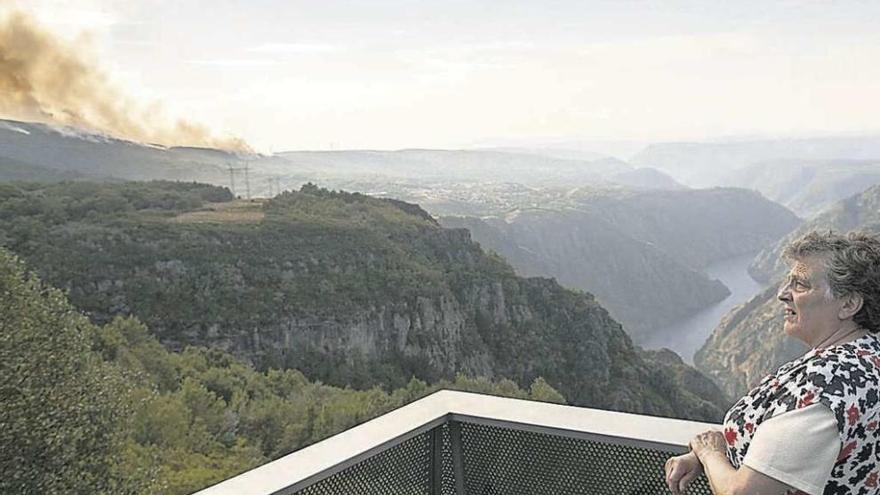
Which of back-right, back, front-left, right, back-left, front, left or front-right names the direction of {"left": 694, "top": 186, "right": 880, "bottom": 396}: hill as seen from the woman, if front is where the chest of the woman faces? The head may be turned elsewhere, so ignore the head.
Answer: right

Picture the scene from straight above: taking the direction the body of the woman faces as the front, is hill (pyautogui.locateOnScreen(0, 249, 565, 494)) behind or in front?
in front

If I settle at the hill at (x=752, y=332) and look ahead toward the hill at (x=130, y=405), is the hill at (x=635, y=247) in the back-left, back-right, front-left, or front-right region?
back-right

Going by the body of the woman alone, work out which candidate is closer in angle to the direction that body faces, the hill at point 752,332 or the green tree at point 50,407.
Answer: the green tree

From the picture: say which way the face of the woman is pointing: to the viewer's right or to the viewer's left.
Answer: to the viewer's left

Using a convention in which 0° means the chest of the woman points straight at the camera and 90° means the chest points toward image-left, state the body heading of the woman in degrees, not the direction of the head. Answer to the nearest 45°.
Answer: approximately 90°

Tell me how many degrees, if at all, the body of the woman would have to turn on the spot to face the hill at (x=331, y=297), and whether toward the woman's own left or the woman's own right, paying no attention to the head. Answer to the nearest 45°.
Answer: approximately 45° to the woman's own right

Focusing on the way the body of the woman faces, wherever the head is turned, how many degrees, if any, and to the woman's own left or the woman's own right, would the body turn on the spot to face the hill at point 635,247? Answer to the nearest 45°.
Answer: approximately 90° to the woman's own right
